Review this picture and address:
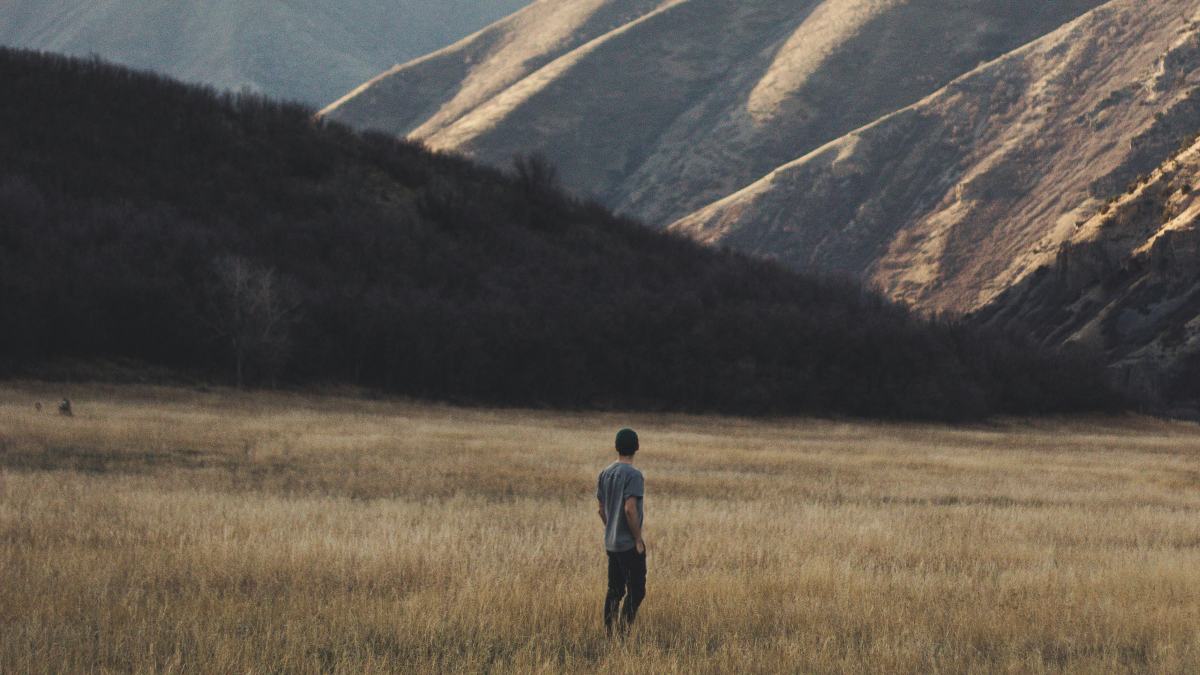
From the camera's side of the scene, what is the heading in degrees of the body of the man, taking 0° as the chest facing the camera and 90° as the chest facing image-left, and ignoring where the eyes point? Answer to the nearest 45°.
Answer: approximately 225°

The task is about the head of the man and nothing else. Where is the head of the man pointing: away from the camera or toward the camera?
away from the camera
